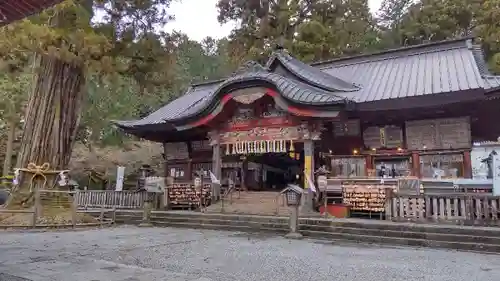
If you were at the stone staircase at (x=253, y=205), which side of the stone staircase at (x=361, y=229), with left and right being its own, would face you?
right

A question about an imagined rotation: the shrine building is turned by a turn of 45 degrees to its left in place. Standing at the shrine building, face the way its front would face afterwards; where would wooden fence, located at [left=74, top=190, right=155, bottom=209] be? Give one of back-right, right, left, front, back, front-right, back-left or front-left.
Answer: right

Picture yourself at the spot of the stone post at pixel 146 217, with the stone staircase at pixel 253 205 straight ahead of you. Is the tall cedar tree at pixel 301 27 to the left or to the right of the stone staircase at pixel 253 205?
left

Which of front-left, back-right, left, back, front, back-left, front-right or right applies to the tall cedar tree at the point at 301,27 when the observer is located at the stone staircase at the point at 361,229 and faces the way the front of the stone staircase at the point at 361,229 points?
back-right

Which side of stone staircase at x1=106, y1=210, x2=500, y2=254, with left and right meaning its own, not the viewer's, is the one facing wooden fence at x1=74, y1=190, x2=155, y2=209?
right

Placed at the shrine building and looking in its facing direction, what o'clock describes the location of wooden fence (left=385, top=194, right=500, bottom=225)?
The wooden fence is roughly at 10 o'clock from the shrine building.

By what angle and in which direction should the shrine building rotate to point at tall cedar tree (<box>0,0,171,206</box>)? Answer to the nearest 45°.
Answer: approximately 45° to its right

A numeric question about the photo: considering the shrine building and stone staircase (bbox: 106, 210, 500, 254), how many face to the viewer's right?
0

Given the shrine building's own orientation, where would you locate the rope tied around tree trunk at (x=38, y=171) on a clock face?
The rope tied around tree trunk is roughly at 1 o'clock from the shrine building.

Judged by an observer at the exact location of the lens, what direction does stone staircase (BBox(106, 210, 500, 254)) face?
facing the viewer and to the left of the viewer
